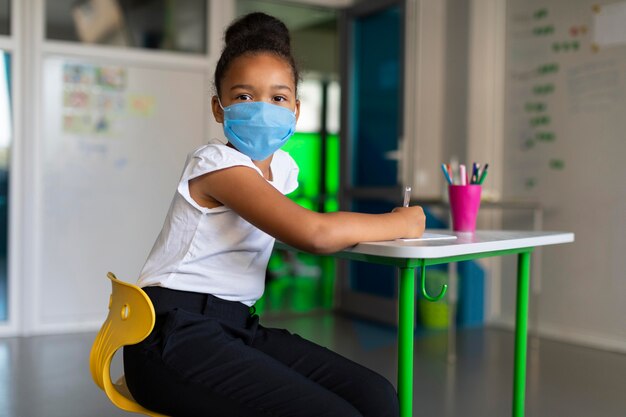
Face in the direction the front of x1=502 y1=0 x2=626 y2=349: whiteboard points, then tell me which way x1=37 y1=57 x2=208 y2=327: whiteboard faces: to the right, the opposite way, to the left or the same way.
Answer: to the left

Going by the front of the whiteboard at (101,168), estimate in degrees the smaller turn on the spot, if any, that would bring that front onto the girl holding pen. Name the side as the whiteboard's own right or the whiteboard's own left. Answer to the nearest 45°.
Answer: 0° — it already faces them

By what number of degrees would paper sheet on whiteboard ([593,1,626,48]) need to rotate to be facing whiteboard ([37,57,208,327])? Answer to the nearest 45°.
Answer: approximately 45° to its right

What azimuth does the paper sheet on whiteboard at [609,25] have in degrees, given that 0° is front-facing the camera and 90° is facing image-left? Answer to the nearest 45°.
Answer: approximately 45°

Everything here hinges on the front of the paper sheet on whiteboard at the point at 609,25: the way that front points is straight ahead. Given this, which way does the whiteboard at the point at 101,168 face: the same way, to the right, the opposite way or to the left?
to the left

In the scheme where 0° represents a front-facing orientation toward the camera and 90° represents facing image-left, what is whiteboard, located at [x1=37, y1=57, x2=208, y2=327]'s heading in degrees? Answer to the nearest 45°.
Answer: approximately 0°

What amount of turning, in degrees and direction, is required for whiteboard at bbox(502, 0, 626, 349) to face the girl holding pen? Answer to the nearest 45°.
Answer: approximately 45° to its left
